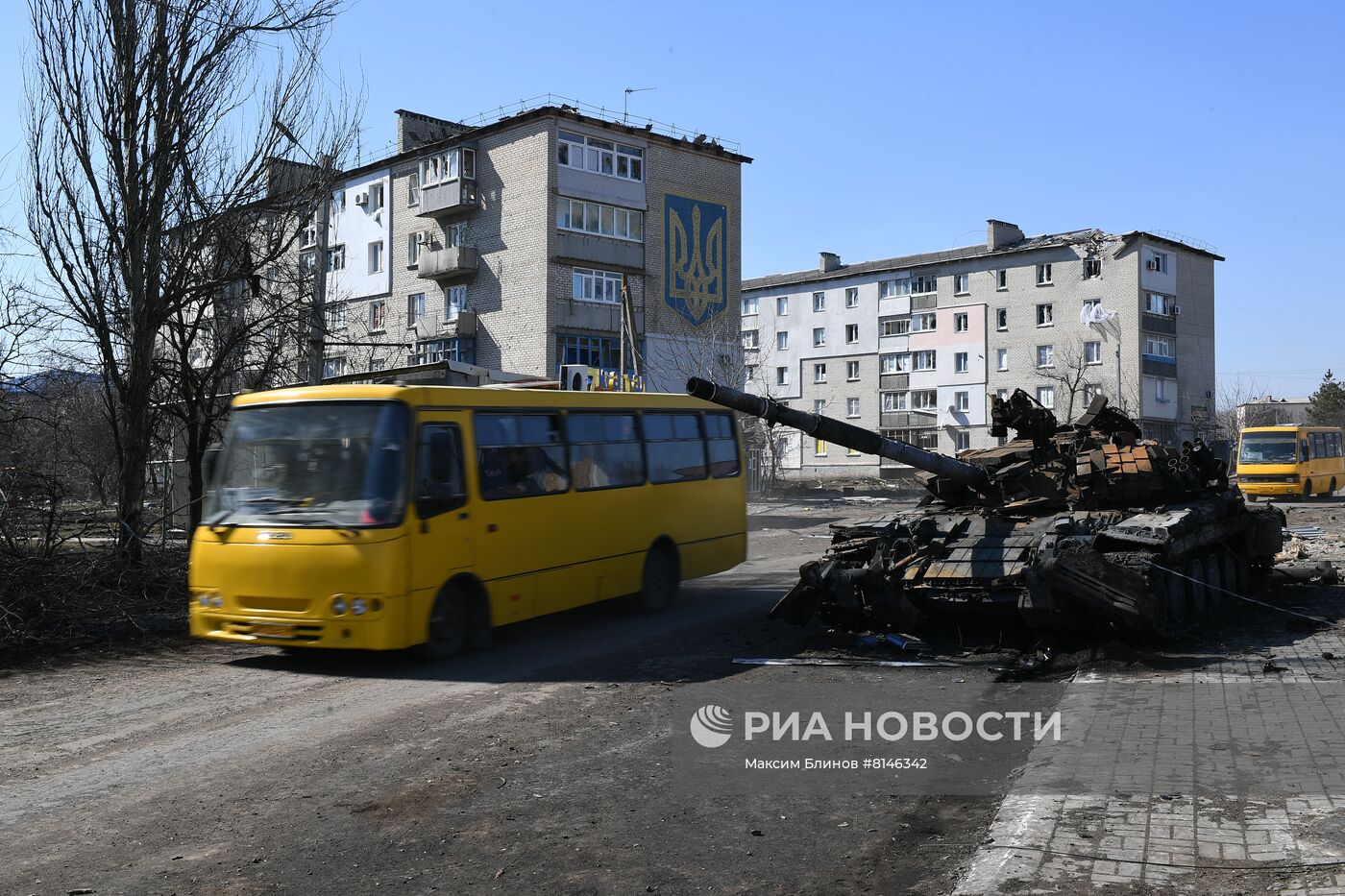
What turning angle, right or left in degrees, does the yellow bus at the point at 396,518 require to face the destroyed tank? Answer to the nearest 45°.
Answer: approximately 135° to its left

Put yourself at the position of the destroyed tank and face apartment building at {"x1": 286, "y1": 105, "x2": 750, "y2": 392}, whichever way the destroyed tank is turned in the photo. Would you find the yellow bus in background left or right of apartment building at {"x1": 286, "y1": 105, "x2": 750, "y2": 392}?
right

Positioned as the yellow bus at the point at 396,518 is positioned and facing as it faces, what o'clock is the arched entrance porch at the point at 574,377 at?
The arched entrance porch is roughly at 5 o'clock from the yellow bus.

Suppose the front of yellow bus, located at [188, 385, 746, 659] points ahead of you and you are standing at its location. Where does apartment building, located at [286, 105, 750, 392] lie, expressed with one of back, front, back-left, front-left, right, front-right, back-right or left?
back-right

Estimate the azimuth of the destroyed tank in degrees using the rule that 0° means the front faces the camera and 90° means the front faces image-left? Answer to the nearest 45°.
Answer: approximately 45°

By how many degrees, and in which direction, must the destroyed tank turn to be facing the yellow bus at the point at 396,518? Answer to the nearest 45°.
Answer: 0° — it already faces it

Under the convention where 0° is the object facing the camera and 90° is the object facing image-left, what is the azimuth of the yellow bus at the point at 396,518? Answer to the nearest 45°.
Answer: approximately 45°
